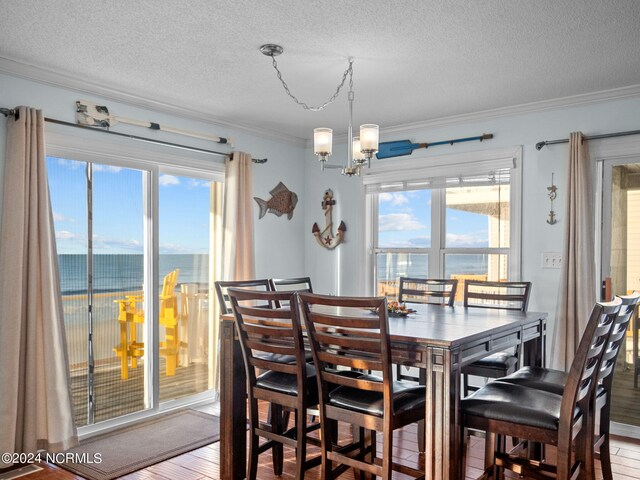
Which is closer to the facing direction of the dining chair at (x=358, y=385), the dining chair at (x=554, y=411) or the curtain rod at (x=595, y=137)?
the curtain rod

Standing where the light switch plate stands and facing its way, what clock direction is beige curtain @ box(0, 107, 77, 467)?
The beige curtain is roughly at 2 o'clock from the light switch plate.

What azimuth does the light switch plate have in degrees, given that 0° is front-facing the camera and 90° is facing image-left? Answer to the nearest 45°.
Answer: approximately 0°

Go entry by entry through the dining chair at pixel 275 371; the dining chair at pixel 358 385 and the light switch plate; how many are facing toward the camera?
1

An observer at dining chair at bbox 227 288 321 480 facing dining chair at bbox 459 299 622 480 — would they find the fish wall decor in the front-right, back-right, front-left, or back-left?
back-left

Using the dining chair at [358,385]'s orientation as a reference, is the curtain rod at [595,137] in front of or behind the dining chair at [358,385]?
in front

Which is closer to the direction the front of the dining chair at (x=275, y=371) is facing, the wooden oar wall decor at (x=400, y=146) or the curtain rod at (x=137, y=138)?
the wooden oar wall decor

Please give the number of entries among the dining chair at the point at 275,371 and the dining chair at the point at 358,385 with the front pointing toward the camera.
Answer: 0

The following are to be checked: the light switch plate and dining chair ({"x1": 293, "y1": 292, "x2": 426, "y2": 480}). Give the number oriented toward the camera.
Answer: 1

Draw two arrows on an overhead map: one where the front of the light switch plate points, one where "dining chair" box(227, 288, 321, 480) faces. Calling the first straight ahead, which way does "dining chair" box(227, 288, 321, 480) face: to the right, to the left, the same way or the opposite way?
the opposite way

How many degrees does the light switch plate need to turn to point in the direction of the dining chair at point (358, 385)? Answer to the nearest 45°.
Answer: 0° — it already faces it

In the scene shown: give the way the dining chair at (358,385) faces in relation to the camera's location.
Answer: facing away from the viewer and to the right of the viewer

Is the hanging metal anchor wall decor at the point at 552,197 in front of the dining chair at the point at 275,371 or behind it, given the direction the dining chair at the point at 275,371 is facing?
in front

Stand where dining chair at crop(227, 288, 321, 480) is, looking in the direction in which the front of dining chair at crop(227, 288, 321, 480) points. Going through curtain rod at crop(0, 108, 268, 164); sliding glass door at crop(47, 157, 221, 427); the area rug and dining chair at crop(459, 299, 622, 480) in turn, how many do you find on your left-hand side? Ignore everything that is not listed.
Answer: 3

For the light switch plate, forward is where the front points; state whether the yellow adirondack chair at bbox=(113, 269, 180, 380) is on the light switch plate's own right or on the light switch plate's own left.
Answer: on the light switch plate's own right

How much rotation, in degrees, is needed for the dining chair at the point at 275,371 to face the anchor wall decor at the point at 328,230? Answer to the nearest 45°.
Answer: approximately 45° to its left
